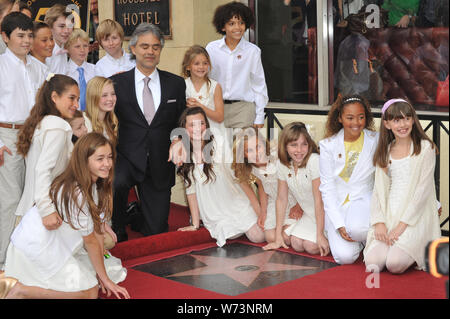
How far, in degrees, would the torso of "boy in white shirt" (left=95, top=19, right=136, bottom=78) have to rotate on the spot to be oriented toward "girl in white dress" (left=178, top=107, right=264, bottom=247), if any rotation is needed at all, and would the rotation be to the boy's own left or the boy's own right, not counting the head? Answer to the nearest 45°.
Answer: approximately 45° to the boy's own left

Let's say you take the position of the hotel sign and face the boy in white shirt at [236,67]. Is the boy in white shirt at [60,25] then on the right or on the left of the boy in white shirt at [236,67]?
right

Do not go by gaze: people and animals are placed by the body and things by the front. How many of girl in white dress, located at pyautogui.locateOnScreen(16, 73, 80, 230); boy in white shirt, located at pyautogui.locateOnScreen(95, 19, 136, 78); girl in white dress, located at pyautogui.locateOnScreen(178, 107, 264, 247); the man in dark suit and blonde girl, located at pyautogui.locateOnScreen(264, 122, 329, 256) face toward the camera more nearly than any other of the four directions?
4

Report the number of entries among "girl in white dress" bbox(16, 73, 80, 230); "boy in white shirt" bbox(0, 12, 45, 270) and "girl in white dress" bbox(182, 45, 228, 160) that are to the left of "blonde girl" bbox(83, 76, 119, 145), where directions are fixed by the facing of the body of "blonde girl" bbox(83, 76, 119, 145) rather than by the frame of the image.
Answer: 1

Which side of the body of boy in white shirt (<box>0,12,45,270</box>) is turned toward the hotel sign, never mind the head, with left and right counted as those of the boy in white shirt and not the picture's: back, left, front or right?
left

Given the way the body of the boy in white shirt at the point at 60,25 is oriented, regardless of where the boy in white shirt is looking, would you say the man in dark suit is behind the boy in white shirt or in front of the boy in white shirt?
in front

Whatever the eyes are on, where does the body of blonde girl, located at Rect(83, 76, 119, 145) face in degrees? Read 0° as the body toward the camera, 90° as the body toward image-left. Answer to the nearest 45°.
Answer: approximately 315°

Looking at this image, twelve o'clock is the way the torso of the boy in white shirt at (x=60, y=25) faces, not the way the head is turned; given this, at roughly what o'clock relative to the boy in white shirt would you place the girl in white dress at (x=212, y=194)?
The girl in white dress is roughly at 12 o'clock from the boy in white shirt.

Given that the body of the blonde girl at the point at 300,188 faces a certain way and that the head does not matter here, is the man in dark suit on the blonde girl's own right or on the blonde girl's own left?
on the blonde girl's own right

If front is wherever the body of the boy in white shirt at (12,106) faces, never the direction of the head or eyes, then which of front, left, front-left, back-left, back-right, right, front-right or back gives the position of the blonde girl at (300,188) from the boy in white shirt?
front-left
